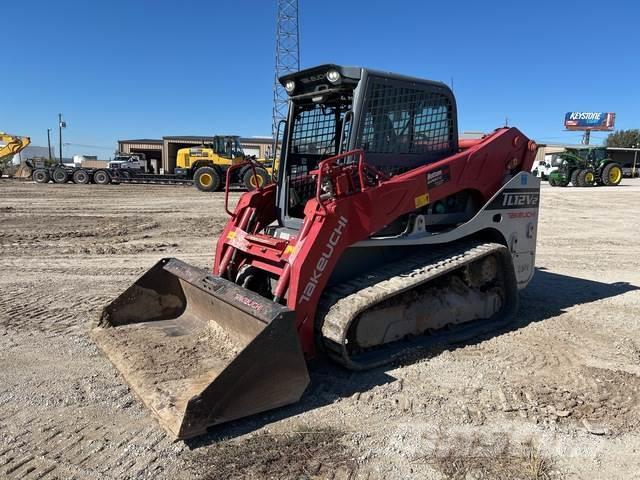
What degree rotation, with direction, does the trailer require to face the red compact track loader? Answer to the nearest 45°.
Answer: approximately 90° to its right

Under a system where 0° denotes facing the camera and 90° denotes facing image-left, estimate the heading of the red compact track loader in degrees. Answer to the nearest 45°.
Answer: approximately 45°

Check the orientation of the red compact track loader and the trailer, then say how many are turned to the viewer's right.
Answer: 1
